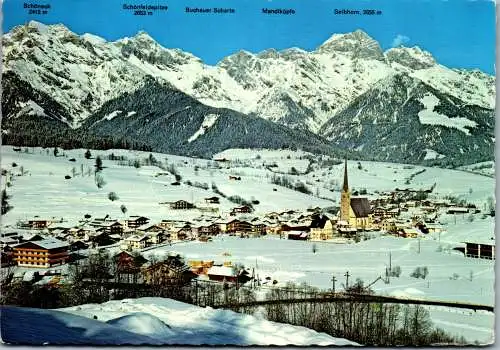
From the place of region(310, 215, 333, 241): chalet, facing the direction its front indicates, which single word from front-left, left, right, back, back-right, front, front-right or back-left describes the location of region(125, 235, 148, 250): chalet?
right

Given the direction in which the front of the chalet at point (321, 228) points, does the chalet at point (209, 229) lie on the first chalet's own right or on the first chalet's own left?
on the first chalet's own right

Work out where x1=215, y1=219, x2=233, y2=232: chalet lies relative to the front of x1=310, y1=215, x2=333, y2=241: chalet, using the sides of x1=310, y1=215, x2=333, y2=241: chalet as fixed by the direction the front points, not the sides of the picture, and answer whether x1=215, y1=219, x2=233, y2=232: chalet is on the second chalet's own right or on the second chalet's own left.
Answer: on the second chalet's own right

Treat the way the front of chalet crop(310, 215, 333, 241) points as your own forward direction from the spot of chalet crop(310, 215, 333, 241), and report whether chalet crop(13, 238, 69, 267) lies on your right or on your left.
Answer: on your right

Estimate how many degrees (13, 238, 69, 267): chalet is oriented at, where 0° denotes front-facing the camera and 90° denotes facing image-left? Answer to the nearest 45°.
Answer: approximately 45°

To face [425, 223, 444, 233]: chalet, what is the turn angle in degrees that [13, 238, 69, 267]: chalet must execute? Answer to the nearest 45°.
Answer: approximately 135° to its left

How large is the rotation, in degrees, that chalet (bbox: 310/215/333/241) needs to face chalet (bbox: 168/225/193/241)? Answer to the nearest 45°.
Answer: approximately 90° to its right

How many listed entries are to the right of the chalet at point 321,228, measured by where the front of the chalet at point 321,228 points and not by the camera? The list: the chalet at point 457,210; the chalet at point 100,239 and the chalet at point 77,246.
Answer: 2

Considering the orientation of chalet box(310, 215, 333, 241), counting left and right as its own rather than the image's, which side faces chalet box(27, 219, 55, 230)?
right

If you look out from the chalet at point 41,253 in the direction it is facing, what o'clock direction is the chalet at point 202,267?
the chalet at point 202,267 is roughly at 8 o'clock from the chalet at point 41,253.

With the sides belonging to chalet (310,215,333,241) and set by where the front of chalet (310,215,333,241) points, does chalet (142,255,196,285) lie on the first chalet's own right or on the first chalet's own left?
on the first chalet's own right

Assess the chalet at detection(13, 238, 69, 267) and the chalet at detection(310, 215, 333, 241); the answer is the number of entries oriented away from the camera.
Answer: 0

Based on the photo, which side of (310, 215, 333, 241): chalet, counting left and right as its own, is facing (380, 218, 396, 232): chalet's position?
left
